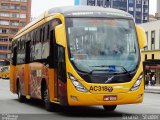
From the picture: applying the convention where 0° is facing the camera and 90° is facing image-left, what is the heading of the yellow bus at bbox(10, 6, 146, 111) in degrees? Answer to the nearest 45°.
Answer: approximately 315°
